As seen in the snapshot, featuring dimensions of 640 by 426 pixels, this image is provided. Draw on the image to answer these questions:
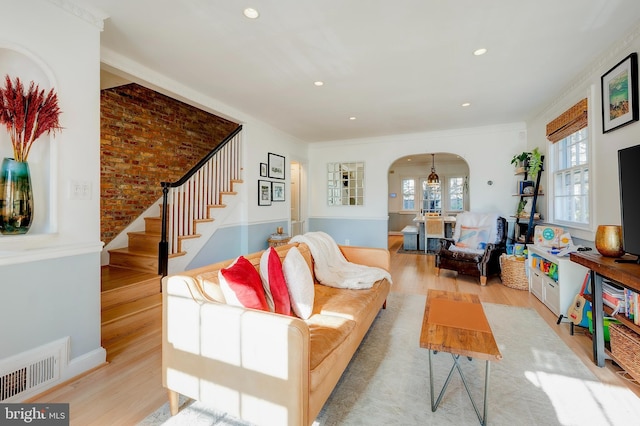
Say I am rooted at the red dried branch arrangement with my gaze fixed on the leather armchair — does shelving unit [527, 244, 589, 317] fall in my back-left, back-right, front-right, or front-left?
front-right

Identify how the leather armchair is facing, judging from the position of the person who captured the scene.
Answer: facing the viewer and to the left of the viewer

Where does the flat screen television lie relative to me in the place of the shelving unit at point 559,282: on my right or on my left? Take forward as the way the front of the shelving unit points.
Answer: on my left

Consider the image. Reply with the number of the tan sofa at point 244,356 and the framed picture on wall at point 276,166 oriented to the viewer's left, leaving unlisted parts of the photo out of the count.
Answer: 0

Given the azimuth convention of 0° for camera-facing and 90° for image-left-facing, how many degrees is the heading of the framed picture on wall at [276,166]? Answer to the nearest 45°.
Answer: approximately 315°

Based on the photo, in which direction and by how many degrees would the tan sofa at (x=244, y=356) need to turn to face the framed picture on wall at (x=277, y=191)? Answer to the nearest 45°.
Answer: approximately 135° to its left

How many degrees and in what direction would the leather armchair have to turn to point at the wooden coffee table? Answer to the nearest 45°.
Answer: approximately 45° to its left

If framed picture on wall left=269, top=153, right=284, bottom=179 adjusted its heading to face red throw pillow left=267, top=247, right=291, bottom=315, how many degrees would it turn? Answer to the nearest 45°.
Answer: approximately 45° to its right

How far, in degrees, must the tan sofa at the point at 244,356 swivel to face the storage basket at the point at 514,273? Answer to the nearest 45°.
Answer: approximately 90° to its left

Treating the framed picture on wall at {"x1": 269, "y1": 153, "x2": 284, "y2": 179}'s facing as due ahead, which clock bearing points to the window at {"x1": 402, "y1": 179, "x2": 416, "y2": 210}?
The window is roughly at 9 o'clock from the framed picture on wall.

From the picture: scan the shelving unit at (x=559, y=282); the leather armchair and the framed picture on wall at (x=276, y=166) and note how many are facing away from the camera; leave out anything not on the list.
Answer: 0
